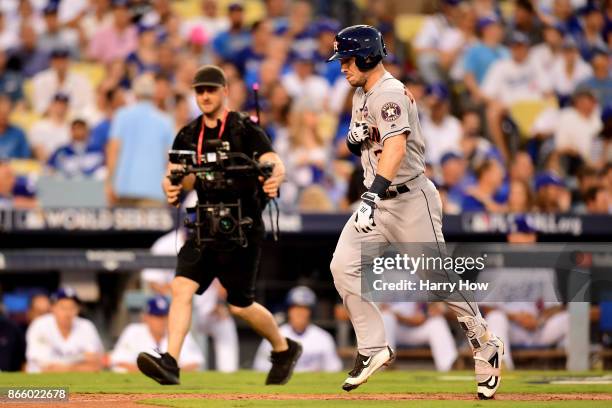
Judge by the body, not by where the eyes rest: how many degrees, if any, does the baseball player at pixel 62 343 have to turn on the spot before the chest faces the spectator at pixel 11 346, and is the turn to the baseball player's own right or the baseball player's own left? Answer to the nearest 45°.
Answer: approximately 90° to the baseball player's own right

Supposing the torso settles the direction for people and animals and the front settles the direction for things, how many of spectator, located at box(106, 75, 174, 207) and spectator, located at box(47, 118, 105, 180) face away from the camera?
1

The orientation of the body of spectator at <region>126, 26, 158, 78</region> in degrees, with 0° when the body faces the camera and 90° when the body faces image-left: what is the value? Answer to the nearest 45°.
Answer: approximately 0°

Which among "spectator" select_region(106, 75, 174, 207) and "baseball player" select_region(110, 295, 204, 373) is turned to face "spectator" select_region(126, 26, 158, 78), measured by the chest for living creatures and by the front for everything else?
"spectator" select_region(106, 75, 174, 207)

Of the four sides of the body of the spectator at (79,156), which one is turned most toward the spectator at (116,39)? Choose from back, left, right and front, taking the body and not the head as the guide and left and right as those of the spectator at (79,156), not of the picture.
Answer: back

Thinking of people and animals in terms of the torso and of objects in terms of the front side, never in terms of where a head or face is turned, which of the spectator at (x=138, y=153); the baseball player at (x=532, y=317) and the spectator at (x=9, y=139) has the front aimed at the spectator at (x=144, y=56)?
the spectator at (x=138, y=153)

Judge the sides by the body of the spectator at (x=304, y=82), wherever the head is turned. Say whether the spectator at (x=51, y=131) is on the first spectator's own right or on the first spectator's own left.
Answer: on the first spectator's own right
